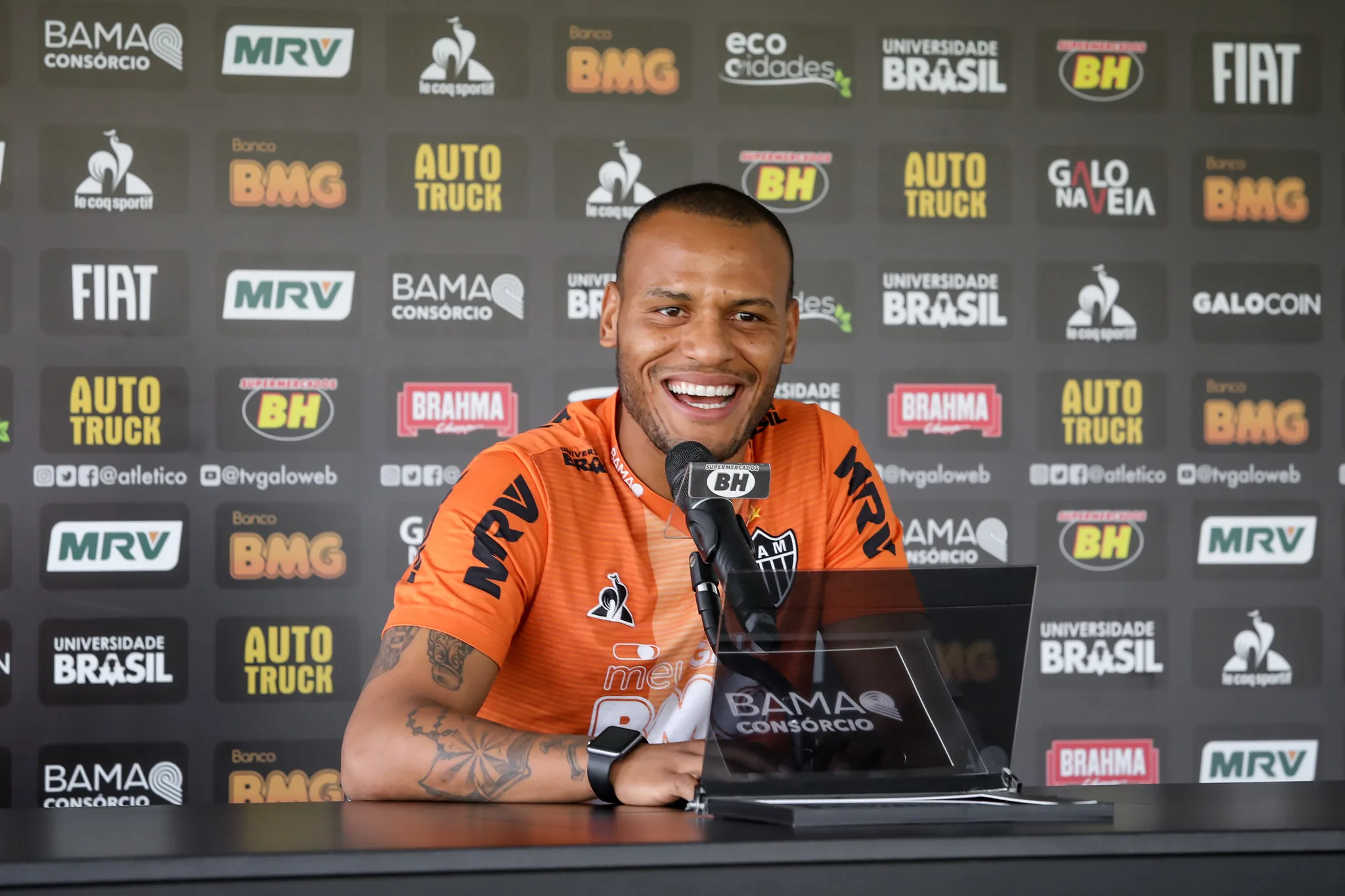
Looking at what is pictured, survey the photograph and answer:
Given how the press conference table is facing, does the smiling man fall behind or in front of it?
behind

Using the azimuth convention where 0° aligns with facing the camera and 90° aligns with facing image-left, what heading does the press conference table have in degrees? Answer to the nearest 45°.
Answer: approximately 0°
